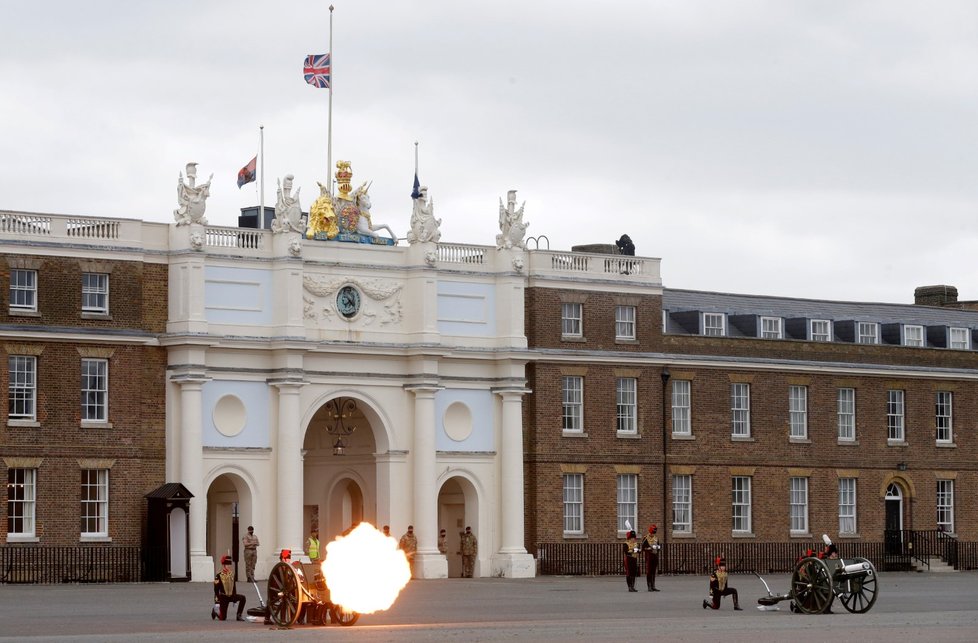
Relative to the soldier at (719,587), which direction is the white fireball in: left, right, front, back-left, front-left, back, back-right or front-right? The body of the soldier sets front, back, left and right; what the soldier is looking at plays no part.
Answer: right

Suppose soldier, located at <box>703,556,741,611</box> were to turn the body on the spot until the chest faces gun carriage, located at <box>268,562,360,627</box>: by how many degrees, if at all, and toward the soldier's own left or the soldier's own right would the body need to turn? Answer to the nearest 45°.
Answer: approximately 90° to the soldier's own right
